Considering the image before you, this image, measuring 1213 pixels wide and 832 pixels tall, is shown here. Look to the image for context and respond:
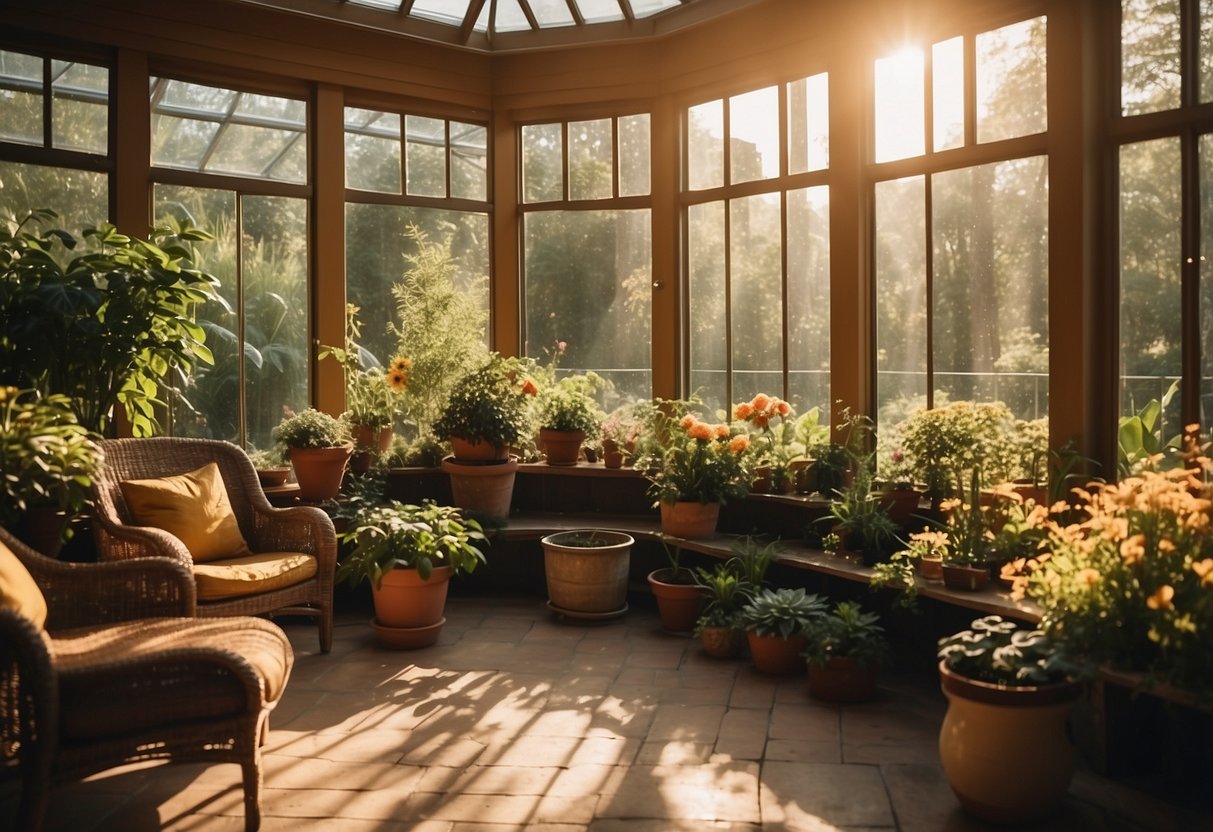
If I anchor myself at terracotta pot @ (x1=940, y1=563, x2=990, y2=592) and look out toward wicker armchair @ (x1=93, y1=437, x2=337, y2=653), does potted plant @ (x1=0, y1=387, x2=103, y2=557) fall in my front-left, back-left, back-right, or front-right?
front-left

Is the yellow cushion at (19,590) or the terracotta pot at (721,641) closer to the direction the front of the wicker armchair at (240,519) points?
the terracotta pot

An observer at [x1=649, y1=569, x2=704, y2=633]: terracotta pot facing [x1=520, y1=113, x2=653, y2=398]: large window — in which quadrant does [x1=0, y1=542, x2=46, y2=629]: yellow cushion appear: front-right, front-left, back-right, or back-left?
back-left

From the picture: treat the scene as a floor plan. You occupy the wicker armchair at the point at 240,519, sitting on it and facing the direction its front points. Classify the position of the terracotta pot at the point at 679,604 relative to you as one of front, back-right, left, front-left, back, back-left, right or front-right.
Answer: front-left

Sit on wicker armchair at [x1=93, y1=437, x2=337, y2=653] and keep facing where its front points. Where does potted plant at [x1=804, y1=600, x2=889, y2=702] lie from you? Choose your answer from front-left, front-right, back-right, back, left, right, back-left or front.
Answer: front

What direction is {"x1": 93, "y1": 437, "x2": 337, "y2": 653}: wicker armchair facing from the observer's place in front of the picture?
facing the viewer and to the right of the viewer

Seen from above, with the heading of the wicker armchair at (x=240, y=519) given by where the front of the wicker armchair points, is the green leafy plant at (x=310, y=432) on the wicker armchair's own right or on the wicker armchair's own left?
on the wicker armchair's own left

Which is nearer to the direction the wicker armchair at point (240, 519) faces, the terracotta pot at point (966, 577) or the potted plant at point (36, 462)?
the terracotta pot

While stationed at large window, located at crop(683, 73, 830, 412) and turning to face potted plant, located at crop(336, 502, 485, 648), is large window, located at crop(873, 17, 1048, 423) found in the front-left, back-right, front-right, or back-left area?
back-left

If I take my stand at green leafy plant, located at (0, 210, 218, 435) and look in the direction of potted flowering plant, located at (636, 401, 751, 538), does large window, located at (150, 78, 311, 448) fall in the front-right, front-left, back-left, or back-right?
front-left
